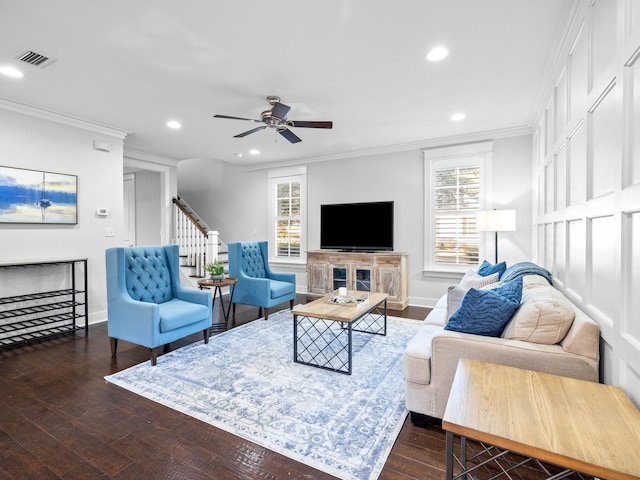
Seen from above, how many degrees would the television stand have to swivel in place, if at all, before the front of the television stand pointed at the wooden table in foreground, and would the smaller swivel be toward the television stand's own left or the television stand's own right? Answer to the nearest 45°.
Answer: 0° — it already faces it

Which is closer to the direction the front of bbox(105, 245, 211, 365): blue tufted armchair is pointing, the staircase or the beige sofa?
the beige sofa

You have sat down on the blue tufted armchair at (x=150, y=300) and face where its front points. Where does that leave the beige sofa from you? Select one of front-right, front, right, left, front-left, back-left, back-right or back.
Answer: front

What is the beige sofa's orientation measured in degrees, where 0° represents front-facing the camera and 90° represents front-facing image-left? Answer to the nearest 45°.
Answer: approximately 90°

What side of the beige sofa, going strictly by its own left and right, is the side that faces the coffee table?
front

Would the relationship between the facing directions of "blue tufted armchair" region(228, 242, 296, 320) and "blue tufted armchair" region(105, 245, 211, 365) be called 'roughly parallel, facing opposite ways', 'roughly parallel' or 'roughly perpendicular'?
roughly parallel

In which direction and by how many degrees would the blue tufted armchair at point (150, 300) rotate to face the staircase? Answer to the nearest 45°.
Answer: approximately 135° to its left

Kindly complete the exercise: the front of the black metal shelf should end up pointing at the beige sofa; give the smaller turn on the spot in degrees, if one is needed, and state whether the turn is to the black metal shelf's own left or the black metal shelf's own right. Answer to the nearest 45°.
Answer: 0° — it already faces it

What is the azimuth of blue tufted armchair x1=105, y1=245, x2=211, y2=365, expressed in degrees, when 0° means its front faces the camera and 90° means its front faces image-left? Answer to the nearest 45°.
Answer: approximately 315°

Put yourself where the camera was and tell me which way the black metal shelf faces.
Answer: facing the viewer and to the right of the viewer

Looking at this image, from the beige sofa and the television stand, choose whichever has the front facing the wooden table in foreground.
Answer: the television stand

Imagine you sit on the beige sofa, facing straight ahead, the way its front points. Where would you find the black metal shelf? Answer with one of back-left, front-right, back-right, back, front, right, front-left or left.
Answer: front

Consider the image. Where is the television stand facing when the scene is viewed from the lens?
facing the viewer

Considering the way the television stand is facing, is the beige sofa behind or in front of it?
in front

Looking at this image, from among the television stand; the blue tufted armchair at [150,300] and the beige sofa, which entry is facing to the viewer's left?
the beige sofa

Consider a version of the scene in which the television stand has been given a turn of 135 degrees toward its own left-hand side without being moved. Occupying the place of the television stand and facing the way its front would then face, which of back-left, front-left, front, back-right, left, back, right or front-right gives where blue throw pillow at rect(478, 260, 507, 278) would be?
right
